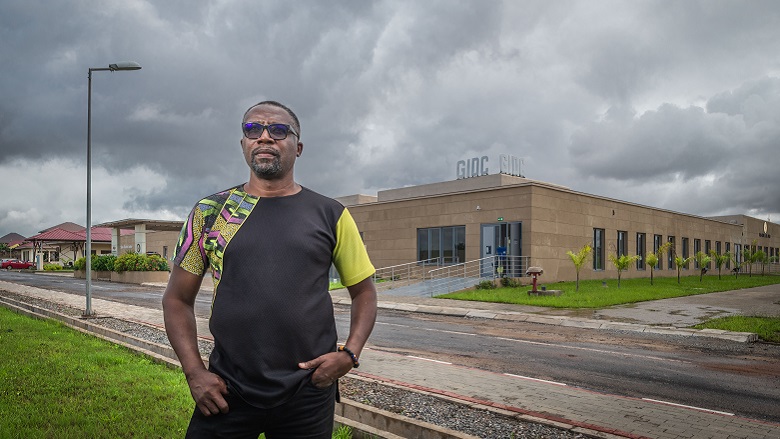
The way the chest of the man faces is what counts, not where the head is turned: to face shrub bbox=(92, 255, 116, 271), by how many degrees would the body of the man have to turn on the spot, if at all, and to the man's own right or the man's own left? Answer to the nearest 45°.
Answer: approximately 180°

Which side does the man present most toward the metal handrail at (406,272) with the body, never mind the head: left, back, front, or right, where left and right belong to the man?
back

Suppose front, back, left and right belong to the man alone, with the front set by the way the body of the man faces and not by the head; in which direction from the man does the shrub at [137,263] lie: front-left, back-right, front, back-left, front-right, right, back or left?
back

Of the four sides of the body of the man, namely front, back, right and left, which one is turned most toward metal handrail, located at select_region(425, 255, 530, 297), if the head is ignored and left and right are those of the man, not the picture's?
back

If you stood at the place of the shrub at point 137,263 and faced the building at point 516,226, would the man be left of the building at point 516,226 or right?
right

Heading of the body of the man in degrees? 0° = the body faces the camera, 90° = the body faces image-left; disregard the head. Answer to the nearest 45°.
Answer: approximately 0°
